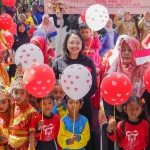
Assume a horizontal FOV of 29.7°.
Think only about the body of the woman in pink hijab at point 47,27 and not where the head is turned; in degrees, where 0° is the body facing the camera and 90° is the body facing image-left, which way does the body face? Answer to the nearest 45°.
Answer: approximately 0°

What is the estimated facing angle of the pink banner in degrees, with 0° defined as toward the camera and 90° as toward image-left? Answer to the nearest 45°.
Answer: approximately 0°

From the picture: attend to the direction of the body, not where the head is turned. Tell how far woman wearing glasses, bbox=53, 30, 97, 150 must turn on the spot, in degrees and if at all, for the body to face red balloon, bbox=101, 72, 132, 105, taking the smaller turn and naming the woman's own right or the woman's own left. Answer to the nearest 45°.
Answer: approximately 45° to the woman's own left

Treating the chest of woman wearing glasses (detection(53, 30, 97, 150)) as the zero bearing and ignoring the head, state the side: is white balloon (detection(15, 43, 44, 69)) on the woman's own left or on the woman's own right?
on the woman's own right

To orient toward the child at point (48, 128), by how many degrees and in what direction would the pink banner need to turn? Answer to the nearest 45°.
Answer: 0° — it already faces them

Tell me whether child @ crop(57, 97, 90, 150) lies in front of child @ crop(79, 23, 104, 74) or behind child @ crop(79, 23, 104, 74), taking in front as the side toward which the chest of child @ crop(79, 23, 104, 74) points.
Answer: in front

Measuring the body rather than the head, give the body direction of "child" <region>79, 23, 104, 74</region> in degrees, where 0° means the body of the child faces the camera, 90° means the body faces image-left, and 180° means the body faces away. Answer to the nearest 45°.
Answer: approximately 45°
